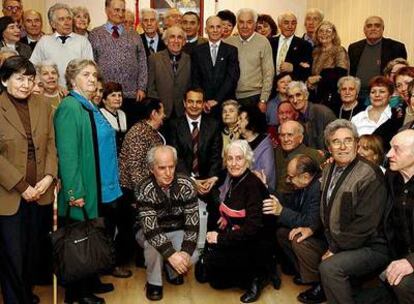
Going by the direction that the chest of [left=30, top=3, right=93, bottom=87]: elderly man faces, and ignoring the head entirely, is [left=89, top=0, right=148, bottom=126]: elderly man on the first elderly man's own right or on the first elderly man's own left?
on the first elderly man's own left

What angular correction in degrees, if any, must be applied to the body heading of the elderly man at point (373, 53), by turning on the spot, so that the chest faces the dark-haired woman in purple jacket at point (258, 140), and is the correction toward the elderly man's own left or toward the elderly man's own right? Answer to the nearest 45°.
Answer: approximately 45° to the elderly man's own right

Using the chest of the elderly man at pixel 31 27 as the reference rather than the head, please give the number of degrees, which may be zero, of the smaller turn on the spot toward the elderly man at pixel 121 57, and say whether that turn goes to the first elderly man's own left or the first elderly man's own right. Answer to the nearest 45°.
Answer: approximately 45° to the first elderly man's own left

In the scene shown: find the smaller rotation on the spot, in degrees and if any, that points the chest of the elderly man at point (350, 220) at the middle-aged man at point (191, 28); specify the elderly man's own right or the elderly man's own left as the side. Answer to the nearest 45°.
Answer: approximately 90° to the elderly man's own right

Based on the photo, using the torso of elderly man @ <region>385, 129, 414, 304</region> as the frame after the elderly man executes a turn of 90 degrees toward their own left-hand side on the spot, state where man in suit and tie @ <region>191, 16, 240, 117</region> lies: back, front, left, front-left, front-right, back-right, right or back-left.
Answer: back

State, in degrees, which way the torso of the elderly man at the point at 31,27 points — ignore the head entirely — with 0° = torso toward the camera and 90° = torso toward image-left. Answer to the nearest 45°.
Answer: approximately 0°

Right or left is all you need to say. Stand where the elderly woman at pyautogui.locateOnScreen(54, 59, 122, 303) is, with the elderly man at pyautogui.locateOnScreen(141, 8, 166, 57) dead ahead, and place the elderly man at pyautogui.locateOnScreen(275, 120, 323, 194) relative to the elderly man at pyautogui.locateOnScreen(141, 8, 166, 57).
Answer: right

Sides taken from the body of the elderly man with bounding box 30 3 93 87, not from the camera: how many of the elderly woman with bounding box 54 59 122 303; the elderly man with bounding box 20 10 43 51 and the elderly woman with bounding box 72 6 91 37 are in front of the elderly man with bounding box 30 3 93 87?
1

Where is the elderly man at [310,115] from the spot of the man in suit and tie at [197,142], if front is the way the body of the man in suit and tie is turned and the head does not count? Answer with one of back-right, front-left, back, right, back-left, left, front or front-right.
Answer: left

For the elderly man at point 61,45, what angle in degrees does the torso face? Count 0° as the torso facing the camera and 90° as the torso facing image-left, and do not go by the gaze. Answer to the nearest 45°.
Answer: approximately 0°
